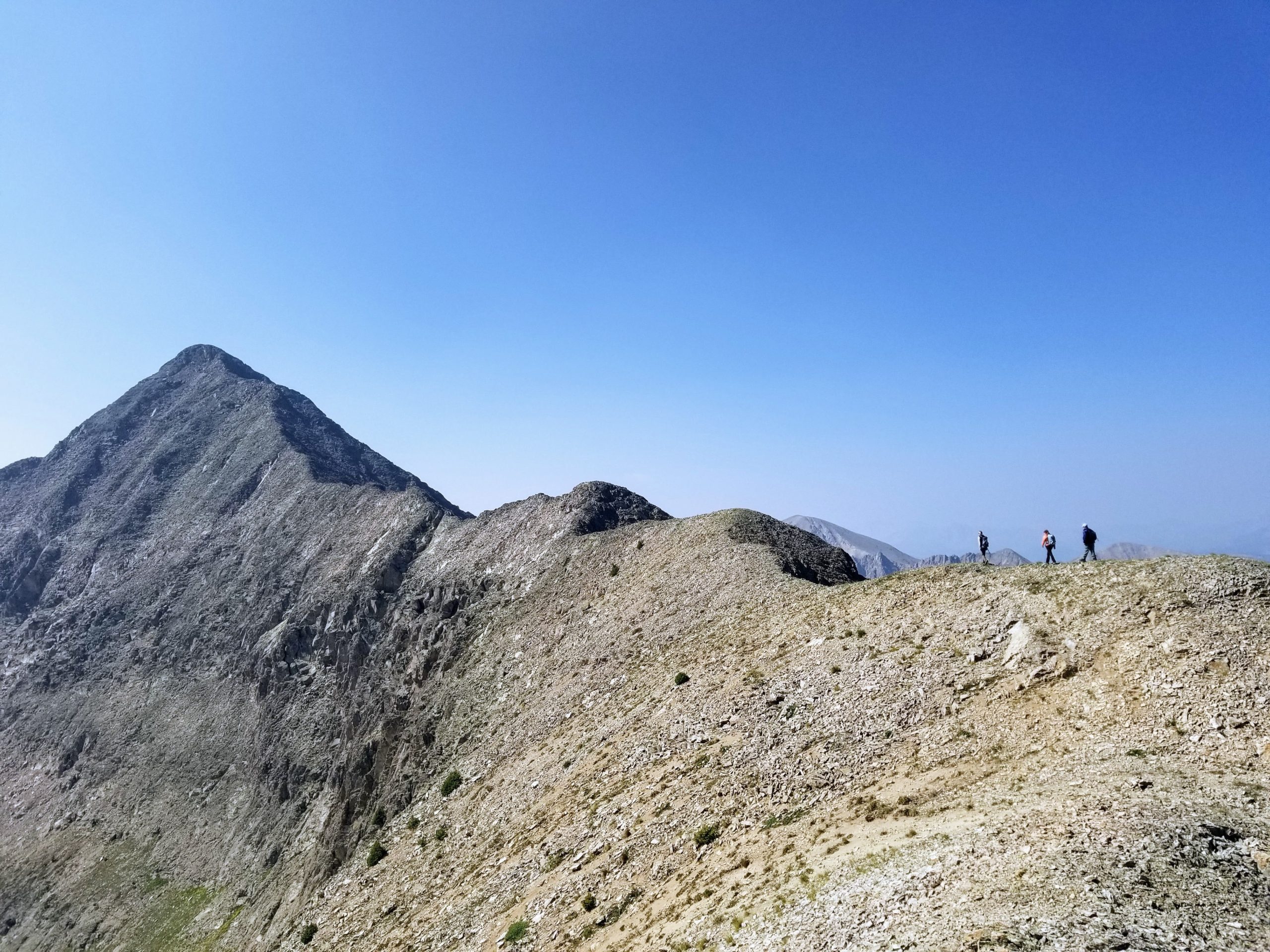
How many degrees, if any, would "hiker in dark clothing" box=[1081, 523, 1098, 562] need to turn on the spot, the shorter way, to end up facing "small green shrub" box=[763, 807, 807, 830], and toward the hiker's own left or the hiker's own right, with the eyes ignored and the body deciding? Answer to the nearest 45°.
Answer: approximately 45° to the hiker's own left

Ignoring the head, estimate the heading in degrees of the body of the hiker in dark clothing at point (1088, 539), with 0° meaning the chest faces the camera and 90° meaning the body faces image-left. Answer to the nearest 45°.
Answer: approximately 90°
